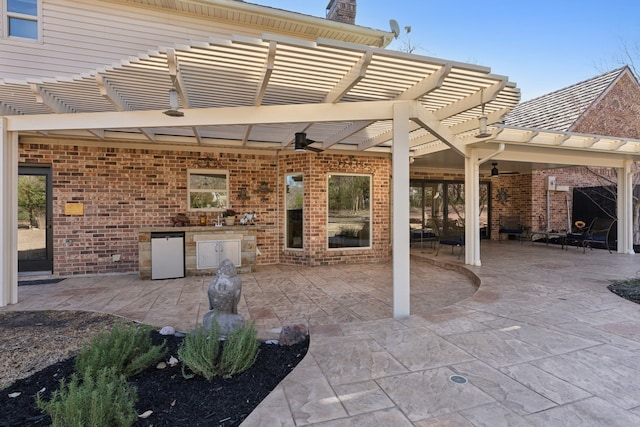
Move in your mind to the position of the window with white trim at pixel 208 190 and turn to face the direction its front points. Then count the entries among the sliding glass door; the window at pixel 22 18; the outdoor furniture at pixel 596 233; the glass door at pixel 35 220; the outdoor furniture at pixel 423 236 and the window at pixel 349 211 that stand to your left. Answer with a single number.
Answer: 4

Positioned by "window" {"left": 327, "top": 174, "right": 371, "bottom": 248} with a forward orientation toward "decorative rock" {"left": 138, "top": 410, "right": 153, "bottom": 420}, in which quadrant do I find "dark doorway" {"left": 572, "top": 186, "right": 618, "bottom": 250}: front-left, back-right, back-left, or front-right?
back-left

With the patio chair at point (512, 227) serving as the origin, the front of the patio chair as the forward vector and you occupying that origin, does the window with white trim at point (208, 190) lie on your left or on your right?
on your right

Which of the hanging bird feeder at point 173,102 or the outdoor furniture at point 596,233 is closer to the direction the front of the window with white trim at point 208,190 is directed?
the hanging bird feeder

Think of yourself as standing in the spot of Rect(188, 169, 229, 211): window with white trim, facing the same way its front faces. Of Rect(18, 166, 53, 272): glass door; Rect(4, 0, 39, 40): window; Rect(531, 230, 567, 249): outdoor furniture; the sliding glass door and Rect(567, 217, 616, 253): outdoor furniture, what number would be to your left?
3

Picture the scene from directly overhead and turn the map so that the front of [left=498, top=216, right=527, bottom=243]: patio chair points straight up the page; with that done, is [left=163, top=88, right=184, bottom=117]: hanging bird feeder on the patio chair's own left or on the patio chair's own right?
on the patio chair's own right

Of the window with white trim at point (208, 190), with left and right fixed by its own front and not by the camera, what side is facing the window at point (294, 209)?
left

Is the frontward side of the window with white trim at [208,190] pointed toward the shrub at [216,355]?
yes

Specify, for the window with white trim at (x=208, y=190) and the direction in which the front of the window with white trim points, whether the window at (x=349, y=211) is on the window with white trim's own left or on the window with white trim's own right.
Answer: on the window with white trim's own left

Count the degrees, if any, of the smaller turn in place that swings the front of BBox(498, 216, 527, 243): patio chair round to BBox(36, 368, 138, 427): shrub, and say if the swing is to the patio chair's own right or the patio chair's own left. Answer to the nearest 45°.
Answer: approximately 45° to the patio chair's own right

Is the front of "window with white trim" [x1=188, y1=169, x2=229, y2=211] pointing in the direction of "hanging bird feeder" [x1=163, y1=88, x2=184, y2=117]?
yes

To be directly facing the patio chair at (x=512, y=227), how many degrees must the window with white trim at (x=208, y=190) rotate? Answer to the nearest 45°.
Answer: approximately 90° to its left

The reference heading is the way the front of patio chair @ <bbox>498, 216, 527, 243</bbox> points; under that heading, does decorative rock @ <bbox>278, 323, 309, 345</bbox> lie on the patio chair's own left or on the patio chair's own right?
on the patio chair's own right

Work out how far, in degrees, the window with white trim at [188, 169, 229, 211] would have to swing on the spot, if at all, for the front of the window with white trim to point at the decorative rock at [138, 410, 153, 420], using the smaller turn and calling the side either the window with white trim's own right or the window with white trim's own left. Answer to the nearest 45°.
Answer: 0° — it already faces it
